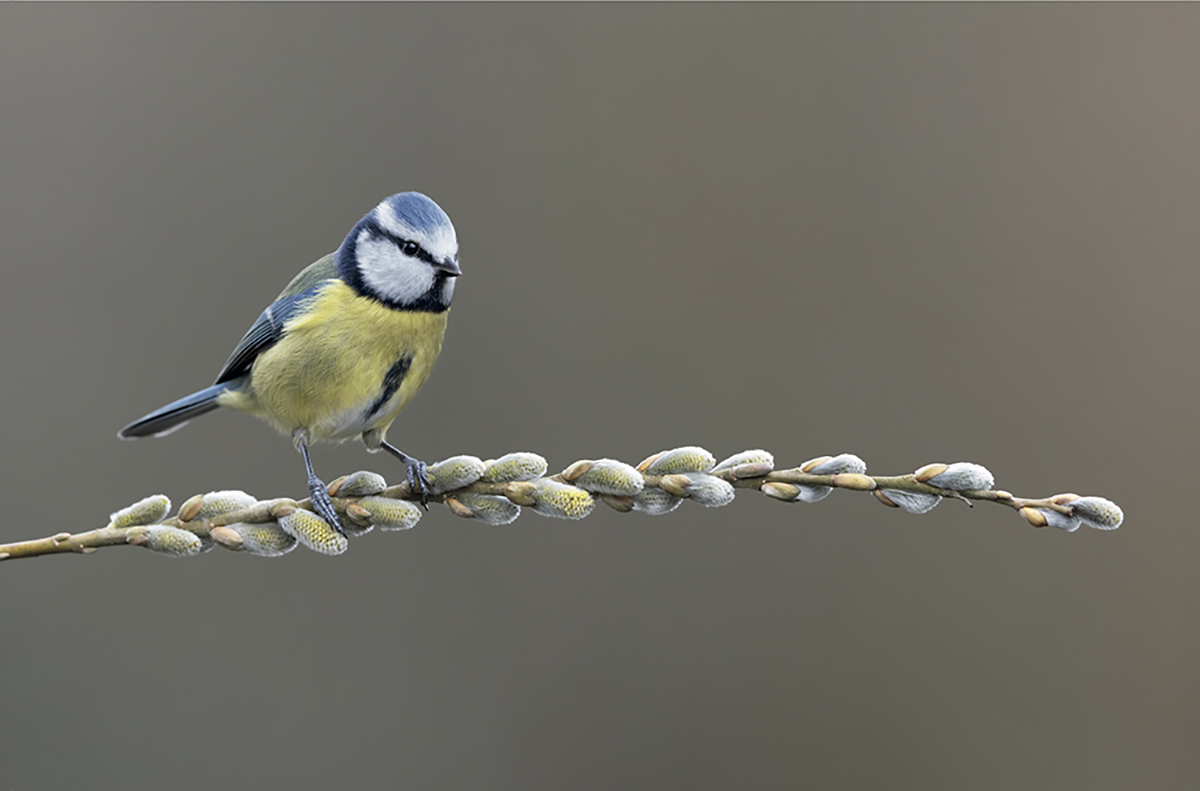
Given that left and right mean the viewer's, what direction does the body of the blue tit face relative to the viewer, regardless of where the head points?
facing the viewer and to the right of the viewer
